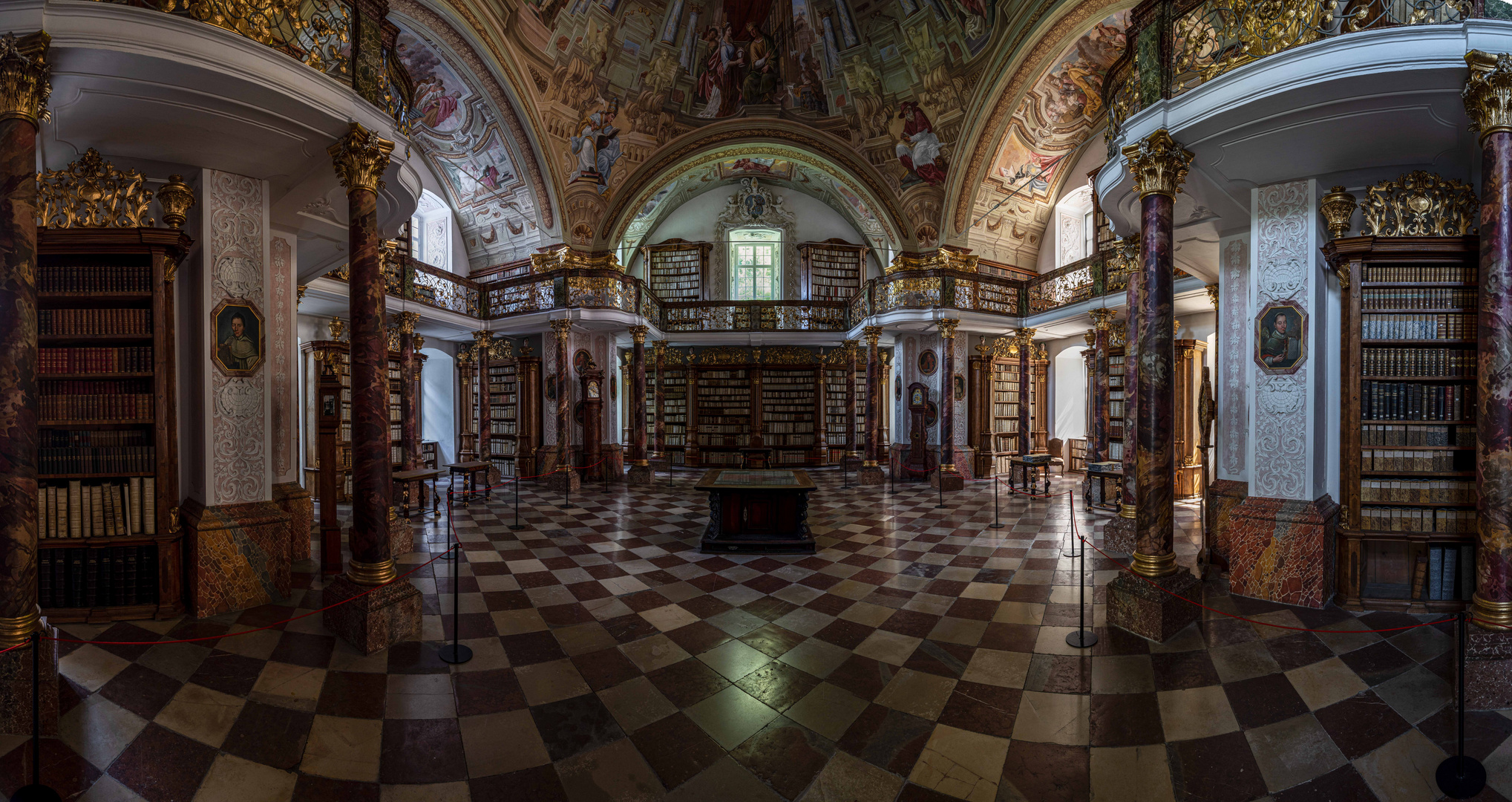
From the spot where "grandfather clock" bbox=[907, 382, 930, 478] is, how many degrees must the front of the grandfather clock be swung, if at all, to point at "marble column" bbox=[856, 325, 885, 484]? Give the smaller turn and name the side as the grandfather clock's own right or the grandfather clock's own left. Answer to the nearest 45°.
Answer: approximately 45° to the grandfather clock's own right

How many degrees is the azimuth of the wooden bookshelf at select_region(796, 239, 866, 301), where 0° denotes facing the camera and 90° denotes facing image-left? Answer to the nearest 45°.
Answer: approximately 0°

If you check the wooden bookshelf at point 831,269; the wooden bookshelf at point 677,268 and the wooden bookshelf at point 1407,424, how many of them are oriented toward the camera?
3

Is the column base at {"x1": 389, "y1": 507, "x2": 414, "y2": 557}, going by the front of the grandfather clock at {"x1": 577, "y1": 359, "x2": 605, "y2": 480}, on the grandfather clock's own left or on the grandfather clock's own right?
on the grandfather clock's own right

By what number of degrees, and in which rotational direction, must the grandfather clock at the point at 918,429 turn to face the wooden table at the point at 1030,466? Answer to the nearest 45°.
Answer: approximately 90° to its left

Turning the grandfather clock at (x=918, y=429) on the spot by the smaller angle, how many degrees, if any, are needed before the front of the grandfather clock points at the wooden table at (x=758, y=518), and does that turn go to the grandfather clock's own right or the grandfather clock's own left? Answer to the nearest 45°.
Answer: approximately 45° to the grandfather clock's own left

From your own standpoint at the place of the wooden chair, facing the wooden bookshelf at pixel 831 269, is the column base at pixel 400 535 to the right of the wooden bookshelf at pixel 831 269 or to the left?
left

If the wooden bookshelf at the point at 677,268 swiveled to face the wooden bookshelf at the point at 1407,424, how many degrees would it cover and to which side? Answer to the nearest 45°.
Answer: approximately 45° to its left

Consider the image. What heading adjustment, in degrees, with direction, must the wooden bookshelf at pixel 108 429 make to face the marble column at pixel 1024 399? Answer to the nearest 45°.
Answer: approximately 90° to its left

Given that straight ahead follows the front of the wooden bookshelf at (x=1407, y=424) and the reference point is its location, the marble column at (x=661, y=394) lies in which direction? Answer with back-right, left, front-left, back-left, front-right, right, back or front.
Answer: right
